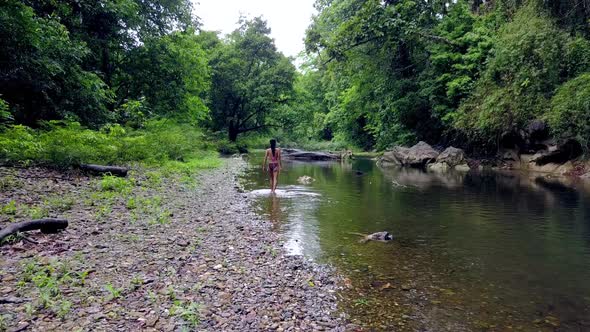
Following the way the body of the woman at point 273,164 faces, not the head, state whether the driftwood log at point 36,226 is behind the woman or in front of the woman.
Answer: behind

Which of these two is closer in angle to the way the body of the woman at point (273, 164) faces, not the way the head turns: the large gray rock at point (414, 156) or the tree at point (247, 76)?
the tree

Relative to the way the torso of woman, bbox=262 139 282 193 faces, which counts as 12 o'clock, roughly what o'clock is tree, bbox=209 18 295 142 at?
The tree is roughly at 12 o'clock from the woman.

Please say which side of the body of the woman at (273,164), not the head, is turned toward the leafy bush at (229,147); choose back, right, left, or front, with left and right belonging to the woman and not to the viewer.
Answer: front

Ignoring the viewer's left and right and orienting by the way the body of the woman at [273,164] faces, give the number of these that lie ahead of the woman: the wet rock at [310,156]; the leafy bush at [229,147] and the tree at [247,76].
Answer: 3

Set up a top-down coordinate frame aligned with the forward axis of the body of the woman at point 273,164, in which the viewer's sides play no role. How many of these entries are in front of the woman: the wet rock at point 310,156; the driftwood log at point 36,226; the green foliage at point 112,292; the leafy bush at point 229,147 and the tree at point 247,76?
3

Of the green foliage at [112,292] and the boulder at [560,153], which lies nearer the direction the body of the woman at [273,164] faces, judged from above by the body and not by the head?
the boulder

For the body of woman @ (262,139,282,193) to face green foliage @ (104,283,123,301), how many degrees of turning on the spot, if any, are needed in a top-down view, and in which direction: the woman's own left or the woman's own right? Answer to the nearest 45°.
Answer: approximately 180°

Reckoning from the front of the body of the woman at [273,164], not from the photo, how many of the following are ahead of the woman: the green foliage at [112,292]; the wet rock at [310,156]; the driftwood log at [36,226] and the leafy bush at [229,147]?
2

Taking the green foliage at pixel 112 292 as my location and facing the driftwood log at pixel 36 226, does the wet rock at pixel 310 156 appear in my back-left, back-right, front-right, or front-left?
front-right

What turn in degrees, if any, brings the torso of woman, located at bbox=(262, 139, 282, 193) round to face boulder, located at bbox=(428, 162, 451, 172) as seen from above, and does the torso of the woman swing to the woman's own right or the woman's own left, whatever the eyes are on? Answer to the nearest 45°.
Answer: approximately 45° to the woman's own right

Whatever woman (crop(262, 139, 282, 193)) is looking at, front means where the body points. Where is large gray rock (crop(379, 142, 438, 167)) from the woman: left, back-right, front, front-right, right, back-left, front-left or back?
front-right

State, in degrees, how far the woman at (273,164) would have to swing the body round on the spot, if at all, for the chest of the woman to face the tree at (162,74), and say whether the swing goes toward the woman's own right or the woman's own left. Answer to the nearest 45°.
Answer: approximately 45° to the woman's own left

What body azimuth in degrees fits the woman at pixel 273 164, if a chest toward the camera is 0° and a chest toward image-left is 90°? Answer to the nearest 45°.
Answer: approximately 180°
